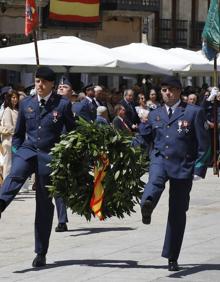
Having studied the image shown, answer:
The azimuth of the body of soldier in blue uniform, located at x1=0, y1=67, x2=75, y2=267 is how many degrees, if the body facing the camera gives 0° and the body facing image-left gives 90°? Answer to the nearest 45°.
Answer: approximately 45°

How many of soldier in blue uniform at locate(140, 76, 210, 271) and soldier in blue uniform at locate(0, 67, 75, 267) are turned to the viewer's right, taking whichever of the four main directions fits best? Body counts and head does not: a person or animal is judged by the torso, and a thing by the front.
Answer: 0

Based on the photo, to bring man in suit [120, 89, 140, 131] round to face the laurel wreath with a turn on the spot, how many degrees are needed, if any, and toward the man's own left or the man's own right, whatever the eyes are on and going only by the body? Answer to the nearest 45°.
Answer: approximately 45° to the man's own right

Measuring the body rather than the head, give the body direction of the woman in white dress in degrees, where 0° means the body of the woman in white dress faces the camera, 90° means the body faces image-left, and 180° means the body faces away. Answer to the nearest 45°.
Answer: approximately 315°

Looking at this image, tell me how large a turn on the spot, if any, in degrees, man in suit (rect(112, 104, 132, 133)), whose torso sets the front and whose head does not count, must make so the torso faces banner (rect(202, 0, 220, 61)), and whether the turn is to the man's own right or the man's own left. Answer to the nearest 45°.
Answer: approximately 90° to the man's own left

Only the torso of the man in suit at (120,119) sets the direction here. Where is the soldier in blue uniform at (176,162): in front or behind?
in front

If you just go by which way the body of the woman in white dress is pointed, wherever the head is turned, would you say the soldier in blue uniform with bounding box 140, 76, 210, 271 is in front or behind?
in front
